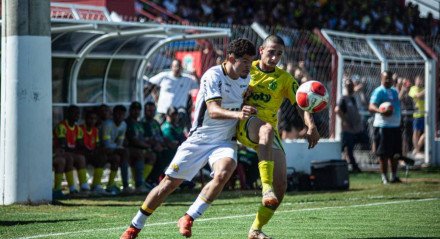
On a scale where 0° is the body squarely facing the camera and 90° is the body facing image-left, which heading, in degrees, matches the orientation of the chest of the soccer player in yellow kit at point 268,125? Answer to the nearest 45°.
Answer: approximately 0°

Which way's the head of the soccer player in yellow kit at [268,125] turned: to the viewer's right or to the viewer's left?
to the viewer's right

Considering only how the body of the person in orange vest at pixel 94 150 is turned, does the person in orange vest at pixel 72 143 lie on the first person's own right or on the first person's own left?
on the first person's own right

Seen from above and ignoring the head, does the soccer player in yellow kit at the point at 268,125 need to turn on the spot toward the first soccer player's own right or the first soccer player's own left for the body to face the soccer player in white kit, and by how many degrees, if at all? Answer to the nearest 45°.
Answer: approximately 45° to the first soccer player's own right

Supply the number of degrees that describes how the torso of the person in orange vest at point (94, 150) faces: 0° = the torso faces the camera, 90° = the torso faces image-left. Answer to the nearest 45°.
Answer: approximately 315°

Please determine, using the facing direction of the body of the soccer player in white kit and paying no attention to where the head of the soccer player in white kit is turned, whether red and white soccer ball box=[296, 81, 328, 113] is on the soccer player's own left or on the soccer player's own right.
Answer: on the soccer player's own left
